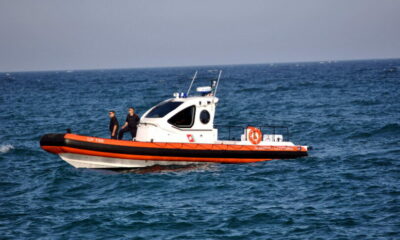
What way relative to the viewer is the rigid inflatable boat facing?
to the viewer's left
